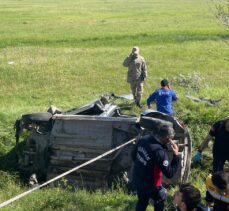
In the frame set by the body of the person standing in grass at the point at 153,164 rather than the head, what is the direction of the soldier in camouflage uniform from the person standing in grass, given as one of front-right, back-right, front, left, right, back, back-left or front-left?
front-left
